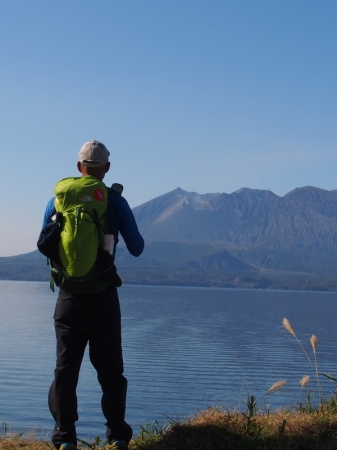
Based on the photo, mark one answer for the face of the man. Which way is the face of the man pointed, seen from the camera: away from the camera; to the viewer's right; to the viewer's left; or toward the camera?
away from the camera

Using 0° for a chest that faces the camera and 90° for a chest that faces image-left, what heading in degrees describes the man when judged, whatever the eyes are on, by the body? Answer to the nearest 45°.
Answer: approximately 180°
